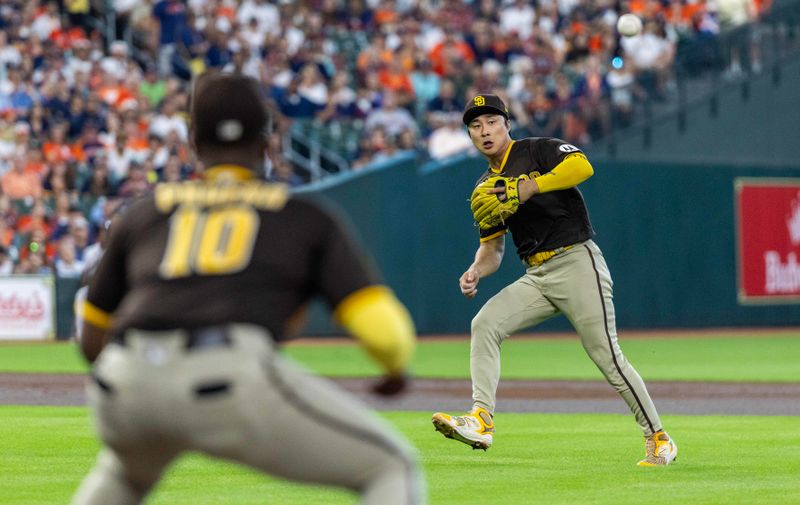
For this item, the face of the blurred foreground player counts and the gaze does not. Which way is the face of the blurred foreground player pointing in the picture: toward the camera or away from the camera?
away from the camera

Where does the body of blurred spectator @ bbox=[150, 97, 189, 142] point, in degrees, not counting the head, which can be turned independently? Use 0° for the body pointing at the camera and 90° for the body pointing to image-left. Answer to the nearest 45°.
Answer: approximately 0°

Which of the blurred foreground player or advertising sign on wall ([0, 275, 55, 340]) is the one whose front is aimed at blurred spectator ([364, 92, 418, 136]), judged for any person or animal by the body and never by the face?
the blurred foreground player

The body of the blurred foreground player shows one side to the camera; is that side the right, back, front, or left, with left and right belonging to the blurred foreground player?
back

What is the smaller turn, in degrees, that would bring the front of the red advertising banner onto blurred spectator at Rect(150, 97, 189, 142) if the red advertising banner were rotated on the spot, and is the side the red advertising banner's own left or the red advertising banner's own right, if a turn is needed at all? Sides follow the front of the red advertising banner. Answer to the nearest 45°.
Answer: approximately 45° to the red advertising banner's own right

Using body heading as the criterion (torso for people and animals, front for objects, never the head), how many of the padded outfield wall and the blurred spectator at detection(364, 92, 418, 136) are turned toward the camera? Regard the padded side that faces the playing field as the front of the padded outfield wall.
2

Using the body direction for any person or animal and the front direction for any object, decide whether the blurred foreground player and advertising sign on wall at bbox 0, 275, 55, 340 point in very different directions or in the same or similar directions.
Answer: very different directions
